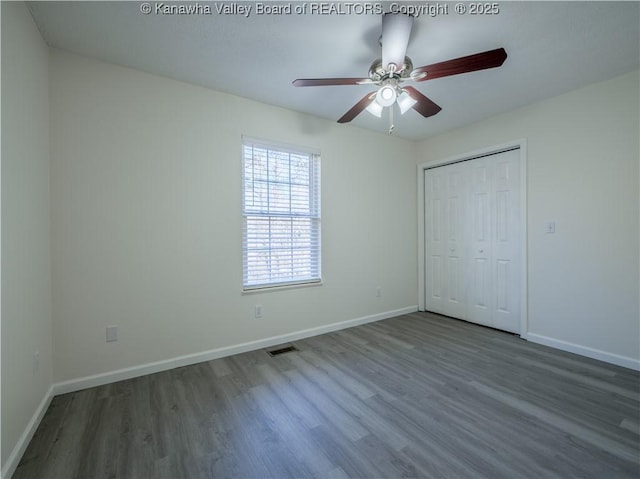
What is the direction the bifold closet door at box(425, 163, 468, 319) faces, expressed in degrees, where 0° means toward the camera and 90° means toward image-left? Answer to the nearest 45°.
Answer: approximately 45°

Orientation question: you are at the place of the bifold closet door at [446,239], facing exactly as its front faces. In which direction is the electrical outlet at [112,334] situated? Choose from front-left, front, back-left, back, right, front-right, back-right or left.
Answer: front

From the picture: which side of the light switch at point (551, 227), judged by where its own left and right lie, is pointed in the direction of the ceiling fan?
front

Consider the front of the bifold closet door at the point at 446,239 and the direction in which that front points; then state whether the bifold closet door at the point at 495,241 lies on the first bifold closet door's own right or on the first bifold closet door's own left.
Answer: on the first bifold closet door's own left

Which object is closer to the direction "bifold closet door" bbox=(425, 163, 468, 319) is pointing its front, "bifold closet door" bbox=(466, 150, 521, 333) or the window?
the window

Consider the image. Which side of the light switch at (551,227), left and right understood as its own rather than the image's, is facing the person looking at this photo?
front

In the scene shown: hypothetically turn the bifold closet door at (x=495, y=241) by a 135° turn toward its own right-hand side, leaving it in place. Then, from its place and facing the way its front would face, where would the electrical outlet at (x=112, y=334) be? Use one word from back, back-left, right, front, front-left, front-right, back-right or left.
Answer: back-left

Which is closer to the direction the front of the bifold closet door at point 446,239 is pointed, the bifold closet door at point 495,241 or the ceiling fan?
the ceiling fan

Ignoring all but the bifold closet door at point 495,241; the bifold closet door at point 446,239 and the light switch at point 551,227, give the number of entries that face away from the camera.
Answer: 0

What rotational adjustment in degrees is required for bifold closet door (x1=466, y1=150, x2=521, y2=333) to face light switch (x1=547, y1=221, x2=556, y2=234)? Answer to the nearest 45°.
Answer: approximately 90° to its left

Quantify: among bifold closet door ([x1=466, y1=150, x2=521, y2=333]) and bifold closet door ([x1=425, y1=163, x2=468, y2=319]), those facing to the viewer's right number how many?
0

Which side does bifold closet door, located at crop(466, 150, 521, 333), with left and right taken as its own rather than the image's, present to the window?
front

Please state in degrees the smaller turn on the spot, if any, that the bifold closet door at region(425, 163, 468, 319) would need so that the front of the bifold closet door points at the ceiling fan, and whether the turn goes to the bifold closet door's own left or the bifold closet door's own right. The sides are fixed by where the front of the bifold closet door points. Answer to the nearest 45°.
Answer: approximately 45° to the bifold closet door's own left

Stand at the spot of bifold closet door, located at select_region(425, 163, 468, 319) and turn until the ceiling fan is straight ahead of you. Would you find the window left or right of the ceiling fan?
right

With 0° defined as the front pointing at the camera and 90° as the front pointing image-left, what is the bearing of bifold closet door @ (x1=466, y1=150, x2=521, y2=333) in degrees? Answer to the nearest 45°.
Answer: approximately 45°

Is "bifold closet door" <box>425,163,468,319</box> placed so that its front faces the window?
yes
